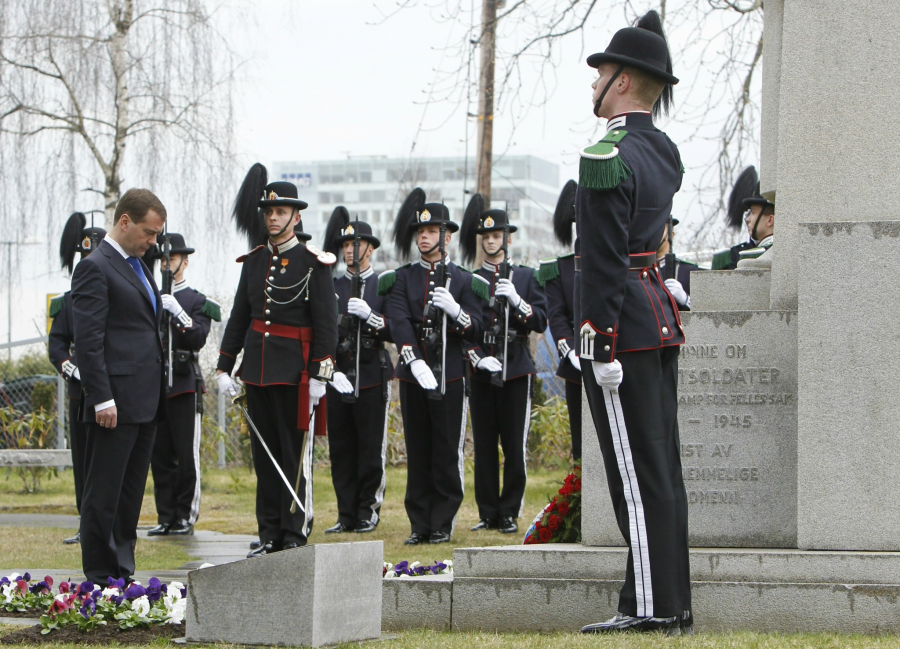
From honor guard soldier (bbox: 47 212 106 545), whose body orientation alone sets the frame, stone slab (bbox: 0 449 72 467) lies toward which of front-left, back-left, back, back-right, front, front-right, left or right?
back

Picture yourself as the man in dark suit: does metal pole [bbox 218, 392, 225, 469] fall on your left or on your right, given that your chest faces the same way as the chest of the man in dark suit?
on your left

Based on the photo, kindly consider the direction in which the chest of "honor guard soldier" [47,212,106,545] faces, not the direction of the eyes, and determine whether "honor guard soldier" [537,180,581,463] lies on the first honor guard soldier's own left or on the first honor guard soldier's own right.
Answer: on the first honor guard soldier's own left

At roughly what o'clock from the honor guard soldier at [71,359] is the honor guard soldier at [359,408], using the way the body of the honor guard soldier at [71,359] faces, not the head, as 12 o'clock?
the honor guard soldier at [359,408] is roughly at 9 o'clock from the honor guard soldier at [71,359].

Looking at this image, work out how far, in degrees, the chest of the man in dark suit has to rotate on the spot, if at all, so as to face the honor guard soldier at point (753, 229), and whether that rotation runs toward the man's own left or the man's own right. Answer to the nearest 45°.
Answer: approximately 90° to the man's own left

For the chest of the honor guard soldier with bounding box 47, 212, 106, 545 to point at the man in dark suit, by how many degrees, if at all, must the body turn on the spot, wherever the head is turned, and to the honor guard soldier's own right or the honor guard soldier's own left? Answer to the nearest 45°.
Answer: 0° — they already face them

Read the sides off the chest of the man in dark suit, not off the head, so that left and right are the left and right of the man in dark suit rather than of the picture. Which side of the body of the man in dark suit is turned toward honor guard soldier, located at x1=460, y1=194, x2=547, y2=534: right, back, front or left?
left

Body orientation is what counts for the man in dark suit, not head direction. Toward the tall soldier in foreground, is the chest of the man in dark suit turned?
yes

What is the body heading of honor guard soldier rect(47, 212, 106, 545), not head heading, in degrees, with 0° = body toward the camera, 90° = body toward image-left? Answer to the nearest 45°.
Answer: approximately 0°

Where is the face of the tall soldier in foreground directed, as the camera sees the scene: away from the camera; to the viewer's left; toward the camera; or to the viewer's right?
to the viewer's left

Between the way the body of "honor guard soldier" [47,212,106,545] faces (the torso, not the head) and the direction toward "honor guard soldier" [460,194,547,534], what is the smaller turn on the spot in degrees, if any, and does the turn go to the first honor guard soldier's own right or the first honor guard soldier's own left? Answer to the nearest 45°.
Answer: approximately 90° to the first honor guard soldier's own left

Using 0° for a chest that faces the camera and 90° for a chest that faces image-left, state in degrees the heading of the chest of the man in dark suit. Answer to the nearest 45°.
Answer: approximately 315°

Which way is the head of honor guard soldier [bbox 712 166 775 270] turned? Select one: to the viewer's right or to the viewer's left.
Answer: to the viewer's left

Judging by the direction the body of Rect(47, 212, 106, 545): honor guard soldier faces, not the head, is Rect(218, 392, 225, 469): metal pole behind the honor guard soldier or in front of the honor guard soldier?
behind

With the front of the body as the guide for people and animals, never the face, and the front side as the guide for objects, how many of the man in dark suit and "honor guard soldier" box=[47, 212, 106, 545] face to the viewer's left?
0
